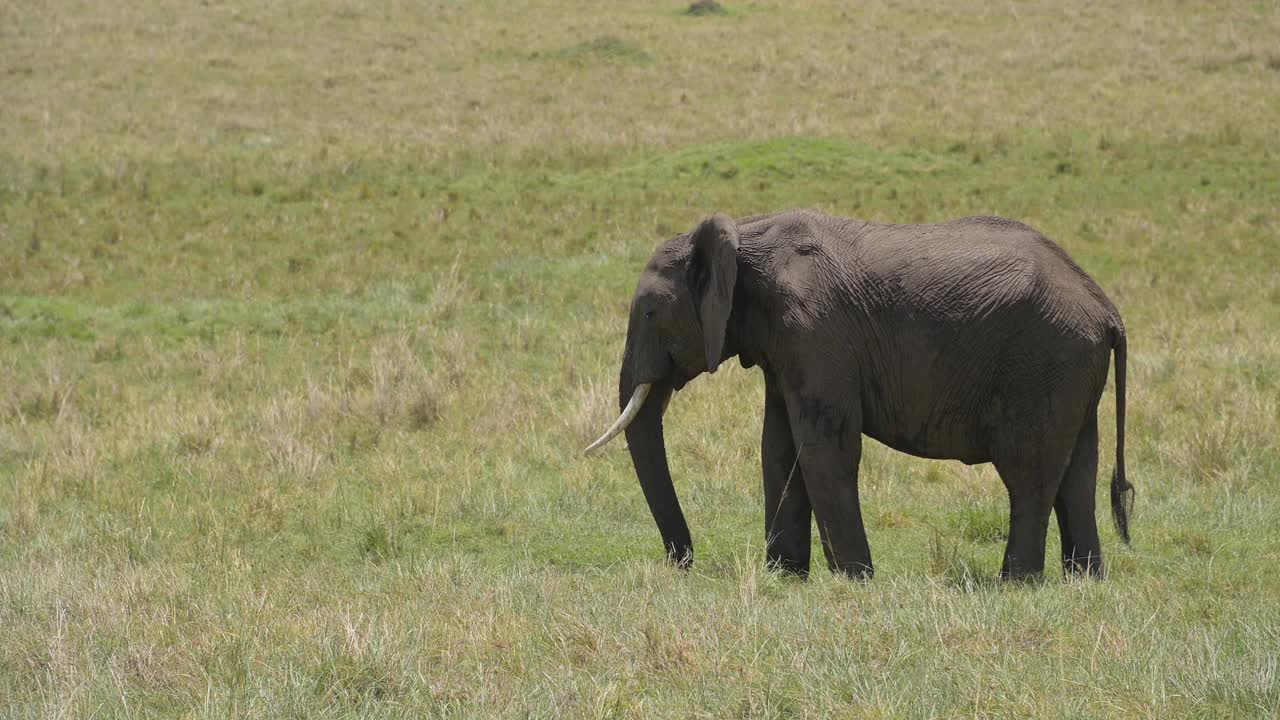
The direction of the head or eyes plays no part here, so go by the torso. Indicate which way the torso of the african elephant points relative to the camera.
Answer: to the viewer's left
